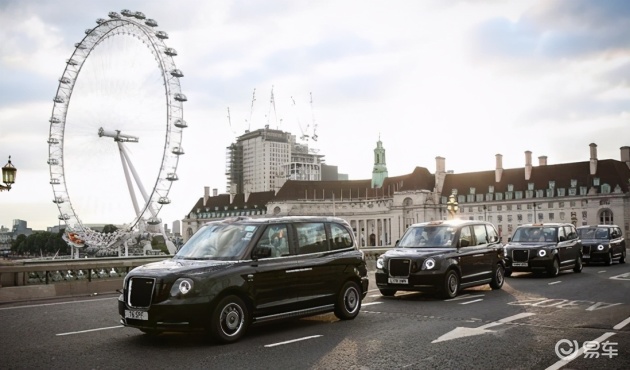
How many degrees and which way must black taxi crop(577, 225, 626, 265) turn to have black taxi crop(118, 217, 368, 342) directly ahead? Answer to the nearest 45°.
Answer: approximately 45° to its left

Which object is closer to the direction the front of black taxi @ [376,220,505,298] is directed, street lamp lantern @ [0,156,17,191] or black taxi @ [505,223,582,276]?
the street lamp lantern

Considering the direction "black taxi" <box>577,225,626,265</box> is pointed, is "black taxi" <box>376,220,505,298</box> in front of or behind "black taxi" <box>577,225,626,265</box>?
in front

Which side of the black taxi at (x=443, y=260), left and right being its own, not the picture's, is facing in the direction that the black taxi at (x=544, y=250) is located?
back

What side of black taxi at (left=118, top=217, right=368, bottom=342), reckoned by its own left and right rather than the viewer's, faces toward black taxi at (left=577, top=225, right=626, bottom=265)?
back

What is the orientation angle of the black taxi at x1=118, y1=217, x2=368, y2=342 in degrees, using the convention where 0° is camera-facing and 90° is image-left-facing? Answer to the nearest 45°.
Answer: approximately 45°

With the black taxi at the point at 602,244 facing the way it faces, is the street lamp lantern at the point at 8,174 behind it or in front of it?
in front

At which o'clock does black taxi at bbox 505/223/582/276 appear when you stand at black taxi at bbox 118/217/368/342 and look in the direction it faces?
black taxi at bbox 505/223/582/276 is roughly at 6 o'clock from black taxi at bbox 118/217/368/342.

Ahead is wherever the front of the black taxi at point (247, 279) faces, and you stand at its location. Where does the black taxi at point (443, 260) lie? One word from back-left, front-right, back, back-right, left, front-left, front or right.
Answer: back

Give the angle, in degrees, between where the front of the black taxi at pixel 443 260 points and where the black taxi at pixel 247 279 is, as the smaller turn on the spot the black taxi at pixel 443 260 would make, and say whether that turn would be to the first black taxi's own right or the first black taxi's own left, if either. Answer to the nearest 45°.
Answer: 0° — it already faces it

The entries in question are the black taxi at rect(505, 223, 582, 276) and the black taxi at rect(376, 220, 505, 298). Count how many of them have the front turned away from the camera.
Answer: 0

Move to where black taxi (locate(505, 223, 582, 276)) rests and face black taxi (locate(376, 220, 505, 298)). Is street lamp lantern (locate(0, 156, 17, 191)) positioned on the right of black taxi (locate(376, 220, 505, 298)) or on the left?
right

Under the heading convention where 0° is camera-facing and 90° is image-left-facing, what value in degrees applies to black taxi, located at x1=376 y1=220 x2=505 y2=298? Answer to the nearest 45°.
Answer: approximately 45°
